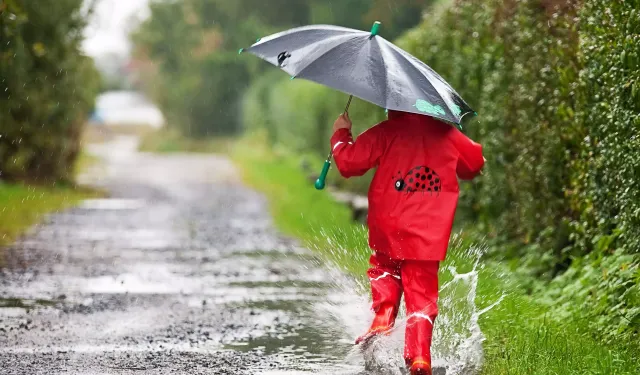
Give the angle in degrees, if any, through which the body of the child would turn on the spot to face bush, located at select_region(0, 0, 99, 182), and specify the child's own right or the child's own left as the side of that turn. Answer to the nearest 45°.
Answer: approximately 45° to the child's own left

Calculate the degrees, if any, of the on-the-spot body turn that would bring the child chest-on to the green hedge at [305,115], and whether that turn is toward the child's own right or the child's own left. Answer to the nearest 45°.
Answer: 0° — they already face it

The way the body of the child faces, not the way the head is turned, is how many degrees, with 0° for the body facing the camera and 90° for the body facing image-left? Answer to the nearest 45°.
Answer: approximately 180°
